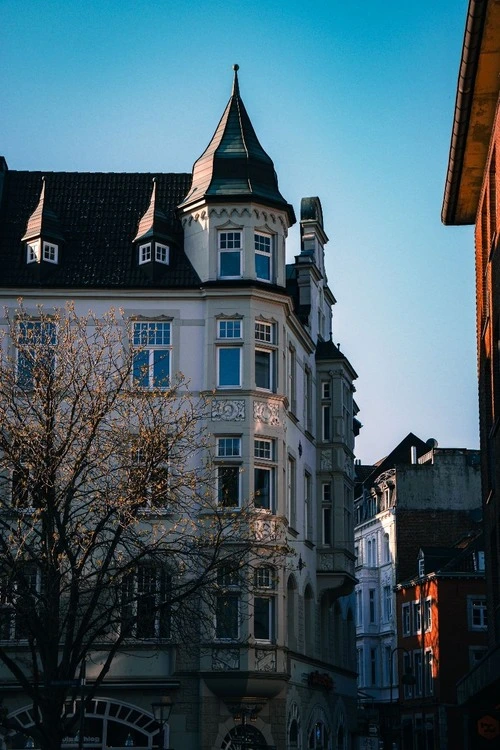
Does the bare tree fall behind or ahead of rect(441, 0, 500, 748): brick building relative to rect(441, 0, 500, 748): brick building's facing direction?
ahead

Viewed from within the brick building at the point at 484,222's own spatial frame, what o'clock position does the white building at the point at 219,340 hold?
The white building is roughly at 2 o'clock from the brick building.

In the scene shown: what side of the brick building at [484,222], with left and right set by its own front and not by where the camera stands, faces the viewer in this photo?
left

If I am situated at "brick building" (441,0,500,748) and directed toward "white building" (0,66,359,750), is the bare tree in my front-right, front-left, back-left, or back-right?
front-left

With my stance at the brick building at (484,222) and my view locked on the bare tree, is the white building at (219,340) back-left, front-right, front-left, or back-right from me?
front-right

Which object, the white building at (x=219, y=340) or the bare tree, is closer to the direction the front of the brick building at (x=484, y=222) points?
the bare tree
